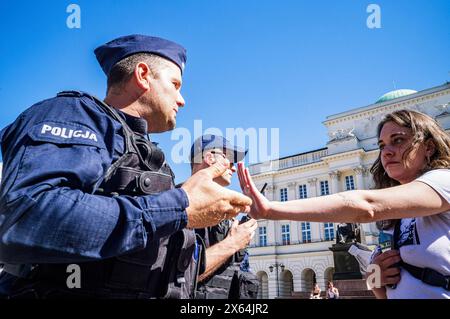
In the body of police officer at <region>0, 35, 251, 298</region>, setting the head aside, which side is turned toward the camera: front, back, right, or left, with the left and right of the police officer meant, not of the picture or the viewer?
right

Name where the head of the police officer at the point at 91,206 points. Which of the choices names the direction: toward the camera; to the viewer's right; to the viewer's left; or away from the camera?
to the viewer's right

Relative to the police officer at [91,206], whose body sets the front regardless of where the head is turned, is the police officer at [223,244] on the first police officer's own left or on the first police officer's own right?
on the first police officer's own left

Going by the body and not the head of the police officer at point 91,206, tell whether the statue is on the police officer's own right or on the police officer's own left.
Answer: on the police officer's own left

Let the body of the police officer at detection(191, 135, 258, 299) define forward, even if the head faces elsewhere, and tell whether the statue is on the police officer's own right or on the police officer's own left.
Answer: on the police officer's own left
